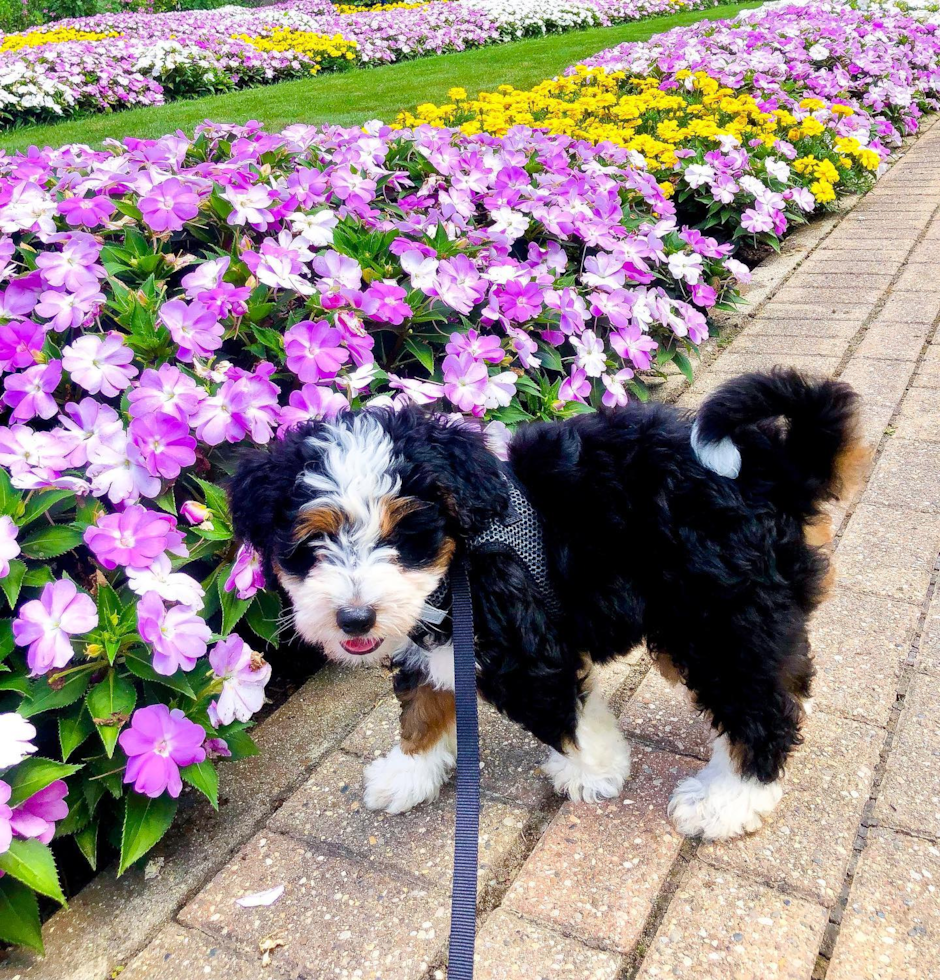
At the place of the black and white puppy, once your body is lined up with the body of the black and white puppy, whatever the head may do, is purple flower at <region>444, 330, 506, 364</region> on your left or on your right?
on your right

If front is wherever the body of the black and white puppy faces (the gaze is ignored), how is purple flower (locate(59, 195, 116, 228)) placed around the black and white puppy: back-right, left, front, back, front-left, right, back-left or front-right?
front-right

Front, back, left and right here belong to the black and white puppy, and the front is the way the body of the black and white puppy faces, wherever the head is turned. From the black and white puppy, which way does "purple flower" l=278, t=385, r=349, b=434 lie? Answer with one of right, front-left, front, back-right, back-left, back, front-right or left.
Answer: front-right

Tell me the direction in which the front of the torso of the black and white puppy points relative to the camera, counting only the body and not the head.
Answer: to the viewer's left

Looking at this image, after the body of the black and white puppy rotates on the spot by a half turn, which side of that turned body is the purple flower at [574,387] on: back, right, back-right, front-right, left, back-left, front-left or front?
left
